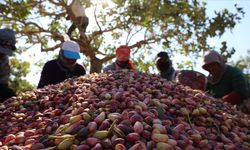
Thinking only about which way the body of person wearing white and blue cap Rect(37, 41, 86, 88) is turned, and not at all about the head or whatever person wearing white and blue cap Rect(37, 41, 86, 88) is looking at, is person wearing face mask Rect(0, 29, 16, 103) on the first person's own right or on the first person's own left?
on the first person's own right

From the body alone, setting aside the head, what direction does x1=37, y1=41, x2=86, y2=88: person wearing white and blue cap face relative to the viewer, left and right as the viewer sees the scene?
facing the viewer and to the right of the viewer

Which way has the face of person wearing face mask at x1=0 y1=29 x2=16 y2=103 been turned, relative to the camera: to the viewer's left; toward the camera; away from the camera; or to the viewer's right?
to the viewer's right

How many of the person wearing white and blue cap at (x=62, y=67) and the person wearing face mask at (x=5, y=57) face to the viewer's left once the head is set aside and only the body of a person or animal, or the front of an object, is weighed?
0

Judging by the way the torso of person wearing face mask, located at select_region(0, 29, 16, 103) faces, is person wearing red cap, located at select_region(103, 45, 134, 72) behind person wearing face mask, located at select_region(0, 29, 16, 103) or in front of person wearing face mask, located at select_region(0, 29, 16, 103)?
in front

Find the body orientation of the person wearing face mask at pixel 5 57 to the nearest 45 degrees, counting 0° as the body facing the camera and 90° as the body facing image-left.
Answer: approximately 270°
